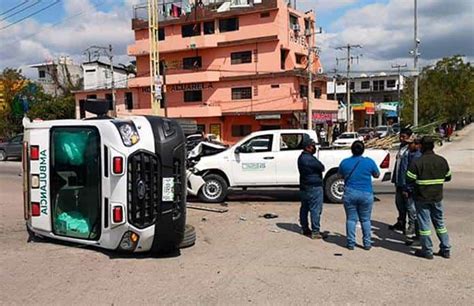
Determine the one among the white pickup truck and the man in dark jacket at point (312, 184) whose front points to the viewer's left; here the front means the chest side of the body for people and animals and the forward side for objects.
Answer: the white pickup truck

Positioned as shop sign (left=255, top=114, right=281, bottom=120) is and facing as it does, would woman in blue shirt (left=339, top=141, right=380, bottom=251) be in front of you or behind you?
in front

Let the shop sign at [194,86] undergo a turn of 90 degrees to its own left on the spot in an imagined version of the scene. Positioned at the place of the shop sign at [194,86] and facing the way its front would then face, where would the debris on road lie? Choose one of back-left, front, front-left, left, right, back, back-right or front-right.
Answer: right

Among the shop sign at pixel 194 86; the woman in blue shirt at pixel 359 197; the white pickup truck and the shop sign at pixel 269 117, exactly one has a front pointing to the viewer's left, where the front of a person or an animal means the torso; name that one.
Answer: the white pickup truck

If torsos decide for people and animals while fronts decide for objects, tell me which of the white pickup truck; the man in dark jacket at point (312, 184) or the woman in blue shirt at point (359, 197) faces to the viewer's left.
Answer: the white pickup truck

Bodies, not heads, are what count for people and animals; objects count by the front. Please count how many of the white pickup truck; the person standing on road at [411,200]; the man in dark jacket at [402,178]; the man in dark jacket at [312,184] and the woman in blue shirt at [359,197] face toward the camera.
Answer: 0

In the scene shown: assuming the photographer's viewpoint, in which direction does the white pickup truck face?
facing to the left of the viewer

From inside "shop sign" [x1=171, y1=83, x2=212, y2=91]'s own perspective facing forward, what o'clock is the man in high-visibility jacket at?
The man in high-visibility jacket is roughly at 12 o'clock from the shop sign.

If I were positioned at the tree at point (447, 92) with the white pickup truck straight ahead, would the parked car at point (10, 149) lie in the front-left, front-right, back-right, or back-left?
front-right

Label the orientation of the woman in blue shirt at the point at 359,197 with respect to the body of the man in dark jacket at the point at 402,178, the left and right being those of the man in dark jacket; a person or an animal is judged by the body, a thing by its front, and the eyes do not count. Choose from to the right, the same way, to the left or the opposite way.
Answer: to the right

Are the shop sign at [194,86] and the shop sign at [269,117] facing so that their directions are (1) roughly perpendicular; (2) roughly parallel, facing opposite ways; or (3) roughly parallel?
roughly parallel

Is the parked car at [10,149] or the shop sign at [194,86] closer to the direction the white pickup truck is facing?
the parked car

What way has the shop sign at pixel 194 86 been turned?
toward the camera
